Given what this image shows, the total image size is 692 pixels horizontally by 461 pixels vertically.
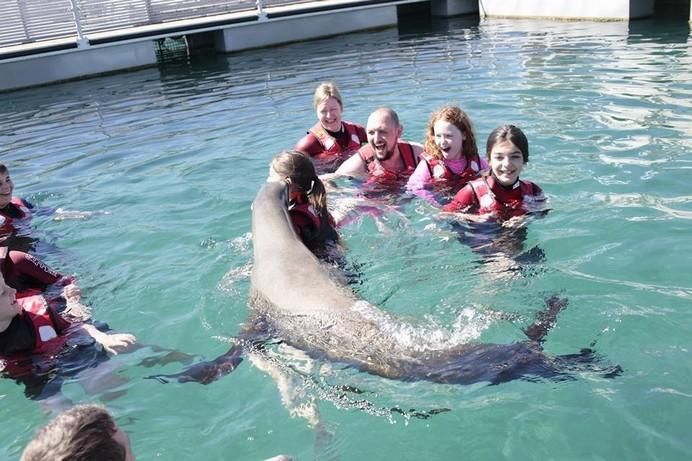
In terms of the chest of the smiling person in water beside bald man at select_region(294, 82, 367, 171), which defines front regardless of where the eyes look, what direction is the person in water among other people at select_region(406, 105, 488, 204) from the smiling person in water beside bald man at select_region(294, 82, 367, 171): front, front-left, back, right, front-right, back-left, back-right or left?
front-left

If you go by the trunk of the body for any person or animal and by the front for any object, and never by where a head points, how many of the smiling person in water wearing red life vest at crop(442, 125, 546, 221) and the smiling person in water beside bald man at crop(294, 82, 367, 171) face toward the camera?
2

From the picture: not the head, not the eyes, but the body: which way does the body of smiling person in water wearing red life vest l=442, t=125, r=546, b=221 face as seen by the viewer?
toward the camera

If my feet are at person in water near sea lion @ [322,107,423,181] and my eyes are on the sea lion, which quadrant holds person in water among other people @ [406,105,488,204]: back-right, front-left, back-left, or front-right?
front-left

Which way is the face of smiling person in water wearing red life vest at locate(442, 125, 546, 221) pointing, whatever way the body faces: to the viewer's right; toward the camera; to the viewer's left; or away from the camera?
toward the camera

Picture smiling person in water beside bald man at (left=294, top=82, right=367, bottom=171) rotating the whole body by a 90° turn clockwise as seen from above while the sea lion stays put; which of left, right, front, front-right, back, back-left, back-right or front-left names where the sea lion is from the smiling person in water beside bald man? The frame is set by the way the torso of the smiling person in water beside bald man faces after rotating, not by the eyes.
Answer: left

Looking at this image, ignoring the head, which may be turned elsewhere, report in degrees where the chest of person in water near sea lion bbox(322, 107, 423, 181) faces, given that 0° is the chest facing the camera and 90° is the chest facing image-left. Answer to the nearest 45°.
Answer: approximately 45°

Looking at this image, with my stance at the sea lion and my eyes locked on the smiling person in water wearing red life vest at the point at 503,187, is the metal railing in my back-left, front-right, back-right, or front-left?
front-left

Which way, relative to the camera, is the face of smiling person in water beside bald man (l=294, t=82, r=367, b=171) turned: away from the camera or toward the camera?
toward the camera

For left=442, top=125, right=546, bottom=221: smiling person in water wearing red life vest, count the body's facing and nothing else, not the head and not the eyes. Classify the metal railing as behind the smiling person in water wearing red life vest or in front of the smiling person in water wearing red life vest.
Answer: behind

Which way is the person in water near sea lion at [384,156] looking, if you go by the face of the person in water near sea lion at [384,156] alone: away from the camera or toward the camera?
toward the camera
